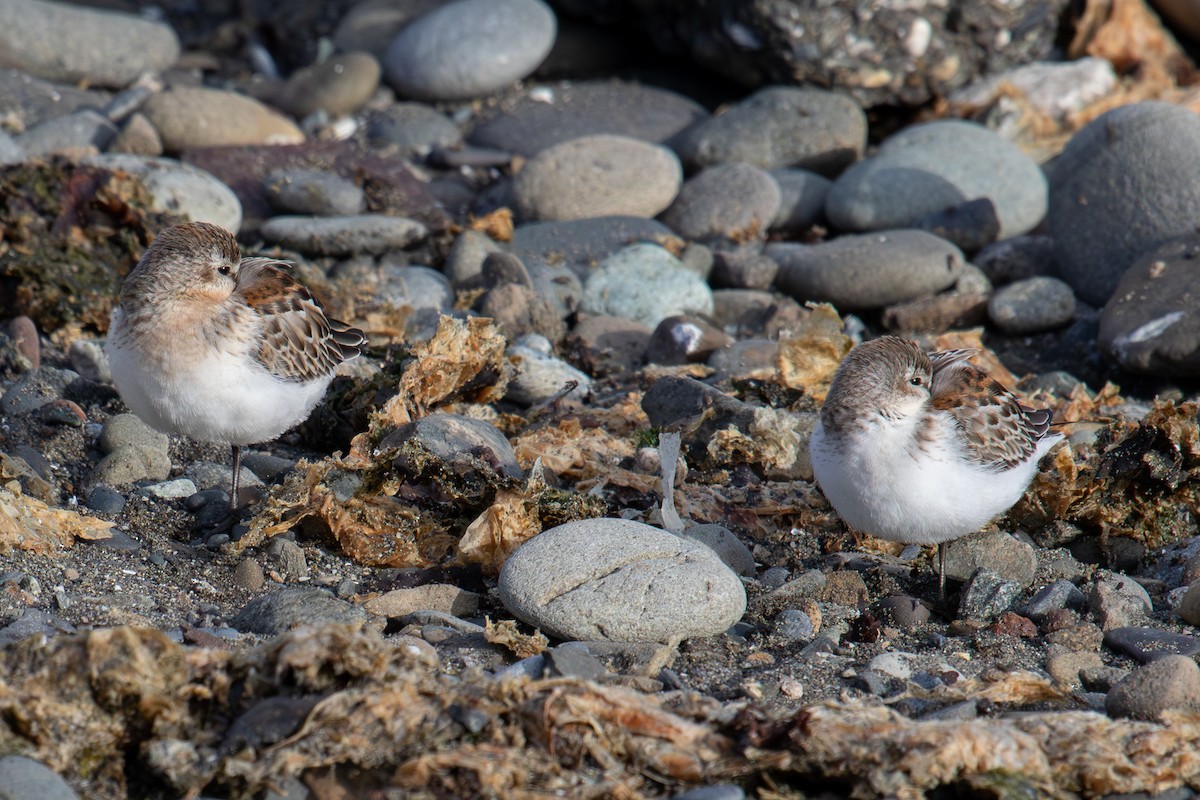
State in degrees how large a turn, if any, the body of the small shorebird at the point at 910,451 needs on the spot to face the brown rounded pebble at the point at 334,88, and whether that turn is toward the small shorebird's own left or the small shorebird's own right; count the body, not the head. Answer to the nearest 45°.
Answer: approximately 90° to the small shorebird's own right

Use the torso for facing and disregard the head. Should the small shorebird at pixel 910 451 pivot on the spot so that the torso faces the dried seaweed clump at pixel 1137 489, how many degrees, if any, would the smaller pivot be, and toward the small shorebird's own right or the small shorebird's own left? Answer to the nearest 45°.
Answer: approximately 180°

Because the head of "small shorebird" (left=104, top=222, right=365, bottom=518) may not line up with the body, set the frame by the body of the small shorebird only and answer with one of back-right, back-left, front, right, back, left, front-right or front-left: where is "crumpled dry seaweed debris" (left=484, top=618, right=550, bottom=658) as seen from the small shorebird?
left

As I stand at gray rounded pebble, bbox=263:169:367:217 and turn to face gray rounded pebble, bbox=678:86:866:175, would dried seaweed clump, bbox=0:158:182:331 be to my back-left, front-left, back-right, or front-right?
back-right

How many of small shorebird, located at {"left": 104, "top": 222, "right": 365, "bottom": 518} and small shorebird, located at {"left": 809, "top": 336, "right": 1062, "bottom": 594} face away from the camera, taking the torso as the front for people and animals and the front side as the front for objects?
0

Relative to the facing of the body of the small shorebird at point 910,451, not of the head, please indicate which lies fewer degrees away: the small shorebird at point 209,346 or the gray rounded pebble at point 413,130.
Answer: the small shorebird

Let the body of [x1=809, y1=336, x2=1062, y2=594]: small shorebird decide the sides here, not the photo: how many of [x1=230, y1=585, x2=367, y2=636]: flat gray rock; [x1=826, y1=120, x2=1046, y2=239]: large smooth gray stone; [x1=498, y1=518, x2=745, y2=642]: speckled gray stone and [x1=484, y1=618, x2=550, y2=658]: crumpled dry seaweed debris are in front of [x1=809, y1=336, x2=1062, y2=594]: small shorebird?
3

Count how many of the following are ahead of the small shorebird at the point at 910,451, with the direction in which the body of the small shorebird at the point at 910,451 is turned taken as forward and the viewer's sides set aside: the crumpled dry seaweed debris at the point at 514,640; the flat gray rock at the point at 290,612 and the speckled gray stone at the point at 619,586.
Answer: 3

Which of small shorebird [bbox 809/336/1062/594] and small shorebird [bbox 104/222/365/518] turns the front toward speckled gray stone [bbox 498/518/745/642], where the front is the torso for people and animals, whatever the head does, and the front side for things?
small shorebird [bbox 809/336/1062/594]

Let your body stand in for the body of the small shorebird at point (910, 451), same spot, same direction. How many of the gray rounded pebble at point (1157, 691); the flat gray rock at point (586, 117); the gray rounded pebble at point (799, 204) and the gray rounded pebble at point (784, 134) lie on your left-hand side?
1

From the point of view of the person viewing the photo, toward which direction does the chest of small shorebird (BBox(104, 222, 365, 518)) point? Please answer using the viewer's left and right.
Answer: facing the viewer and to the left of the viewer

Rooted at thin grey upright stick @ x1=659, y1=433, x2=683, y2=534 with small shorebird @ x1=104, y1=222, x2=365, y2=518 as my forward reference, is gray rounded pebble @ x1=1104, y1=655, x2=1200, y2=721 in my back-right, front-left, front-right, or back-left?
back-left

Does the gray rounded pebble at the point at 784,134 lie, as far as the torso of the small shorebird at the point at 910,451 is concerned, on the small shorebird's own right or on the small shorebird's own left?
on the small shorebird's own right

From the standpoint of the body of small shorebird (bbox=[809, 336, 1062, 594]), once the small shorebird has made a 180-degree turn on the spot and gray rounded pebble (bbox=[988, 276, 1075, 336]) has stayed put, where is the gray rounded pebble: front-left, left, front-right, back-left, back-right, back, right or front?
front-left

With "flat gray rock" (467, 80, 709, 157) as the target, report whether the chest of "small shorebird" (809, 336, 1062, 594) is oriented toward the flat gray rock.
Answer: no

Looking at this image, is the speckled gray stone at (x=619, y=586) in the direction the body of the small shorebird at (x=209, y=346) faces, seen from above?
no

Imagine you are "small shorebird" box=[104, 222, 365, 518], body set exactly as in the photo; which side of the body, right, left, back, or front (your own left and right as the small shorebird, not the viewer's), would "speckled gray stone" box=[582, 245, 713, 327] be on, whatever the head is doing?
back

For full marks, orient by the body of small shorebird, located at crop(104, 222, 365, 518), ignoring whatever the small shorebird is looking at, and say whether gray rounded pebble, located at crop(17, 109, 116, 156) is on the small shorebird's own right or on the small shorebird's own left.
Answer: on the small shorebird's own right

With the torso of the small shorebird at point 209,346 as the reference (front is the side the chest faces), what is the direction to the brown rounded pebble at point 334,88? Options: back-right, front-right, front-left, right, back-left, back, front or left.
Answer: back-right

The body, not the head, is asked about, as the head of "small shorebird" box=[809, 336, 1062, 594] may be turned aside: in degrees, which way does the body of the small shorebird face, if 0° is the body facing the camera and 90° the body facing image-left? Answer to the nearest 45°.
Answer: approximately 45°

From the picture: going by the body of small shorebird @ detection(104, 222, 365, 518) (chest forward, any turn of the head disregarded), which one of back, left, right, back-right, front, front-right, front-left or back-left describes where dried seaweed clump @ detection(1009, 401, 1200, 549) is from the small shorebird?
back-left
